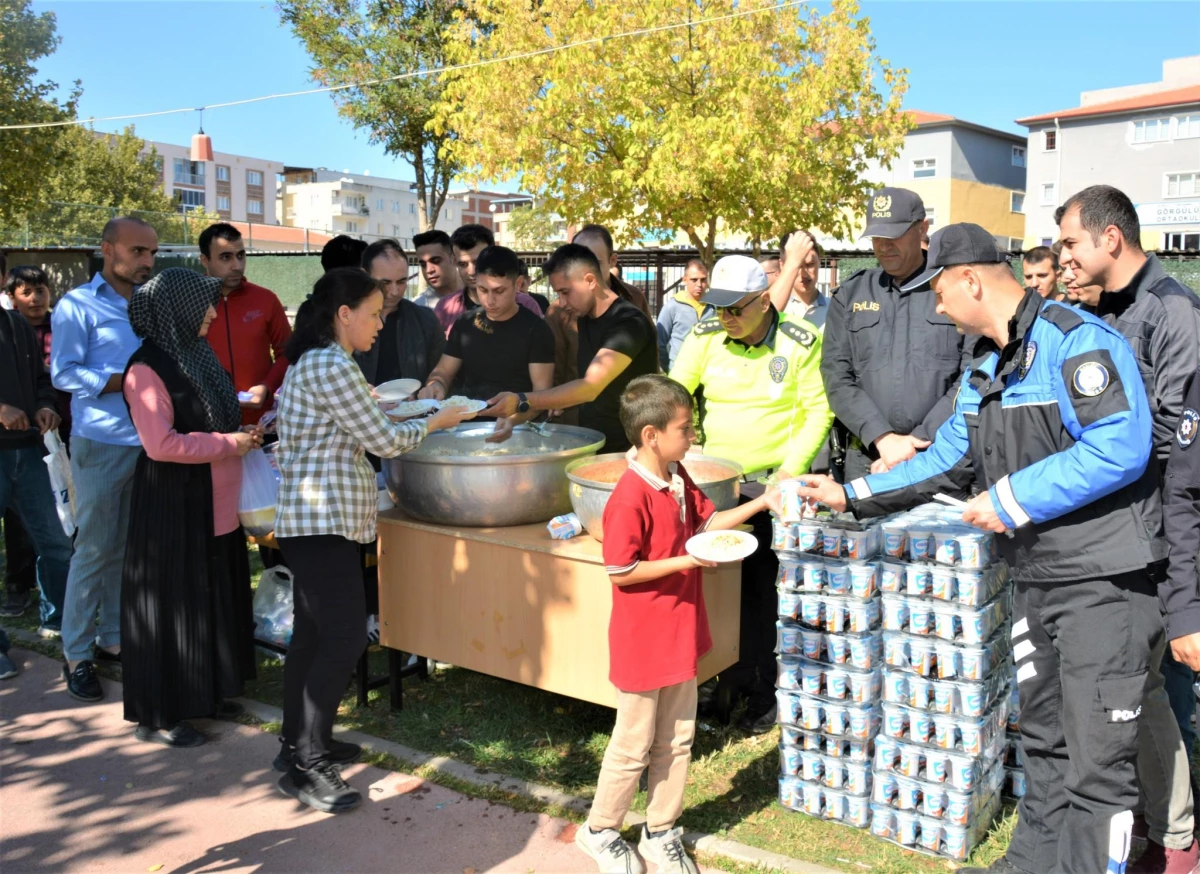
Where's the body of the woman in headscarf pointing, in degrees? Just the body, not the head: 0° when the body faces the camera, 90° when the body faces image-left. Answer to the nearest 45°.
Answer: approximately 270°

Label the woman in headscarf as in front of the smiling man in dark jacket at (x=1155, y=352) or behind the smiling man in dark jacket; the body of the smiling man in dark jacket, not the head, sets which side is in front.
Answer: in front

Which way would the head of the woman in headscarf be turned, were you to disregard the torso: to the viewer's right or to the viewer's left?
to the viewer's right

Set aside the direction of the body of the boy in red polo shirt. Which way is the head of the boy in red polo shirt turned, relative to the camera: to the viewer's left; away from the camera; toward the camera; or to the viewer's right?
to the viewer's right

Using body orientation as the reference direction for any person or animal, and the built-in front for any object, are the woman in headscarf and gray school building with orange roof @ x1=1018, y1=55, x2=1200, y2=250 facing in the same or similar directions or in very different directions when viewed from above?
very different directions

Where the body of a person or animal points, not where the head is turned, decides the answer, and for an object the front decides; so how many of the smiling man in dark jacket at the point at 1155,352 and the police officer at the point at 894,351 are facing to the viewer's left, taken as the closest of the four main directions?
1

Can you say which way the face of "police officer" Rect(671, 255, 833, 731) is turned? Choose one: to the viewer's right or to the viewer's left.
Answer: to the viewer's left

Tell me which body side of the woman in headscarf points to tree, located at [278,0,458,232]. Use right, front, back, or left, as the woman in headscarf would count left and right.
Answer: left

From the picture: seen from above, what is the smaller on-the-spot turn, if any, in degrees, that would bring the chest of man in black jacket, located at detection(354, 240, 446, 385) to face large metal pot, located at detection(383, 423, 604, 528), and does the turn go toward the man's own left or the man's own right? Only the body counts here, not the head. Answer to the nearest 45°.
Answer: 0° — they already face it

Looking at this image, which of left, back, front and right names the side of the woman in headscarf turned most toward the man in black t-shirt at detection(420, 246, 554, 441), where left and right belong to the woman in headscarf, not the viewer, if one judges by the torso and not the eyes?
front

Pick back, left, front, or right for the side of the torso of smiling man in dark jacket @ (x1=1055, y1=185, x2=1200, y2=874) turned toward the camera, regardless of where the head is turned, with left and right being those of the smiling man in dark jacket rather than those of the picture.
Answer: left

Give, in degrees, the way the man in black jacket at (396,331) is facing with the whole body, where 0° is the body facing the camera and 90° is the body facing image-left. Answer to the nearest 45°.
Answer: approximately 0°

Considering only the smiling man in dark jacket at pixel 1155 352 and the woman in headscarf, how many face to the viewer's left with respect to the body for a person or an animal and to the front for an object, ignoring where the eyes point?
1
